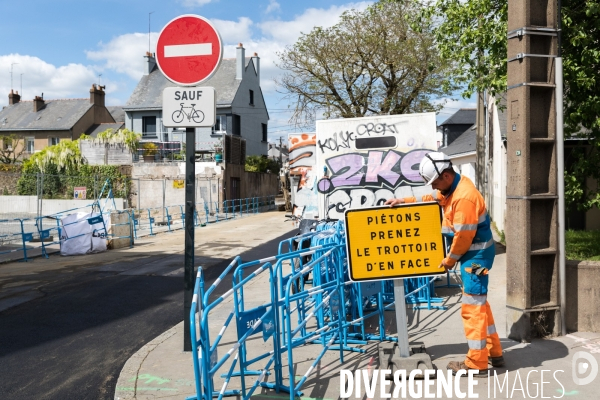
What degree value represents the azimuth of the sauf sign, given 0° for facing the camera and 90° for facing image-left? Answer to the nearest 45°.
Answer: approximately 0°

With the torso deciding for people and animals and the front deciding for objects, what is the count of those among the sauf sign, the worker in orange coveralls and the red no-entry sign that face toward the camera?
2

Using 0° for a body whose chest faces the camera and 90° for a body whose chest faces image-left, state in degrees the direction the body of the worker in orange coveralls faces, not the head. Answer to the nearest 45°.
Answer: approximately 90°

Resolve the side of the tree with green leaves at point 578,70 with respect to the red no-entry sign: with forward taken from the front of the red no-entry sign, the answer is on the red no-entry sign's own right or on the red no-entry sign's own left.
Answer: on the red no-entry sign's own left

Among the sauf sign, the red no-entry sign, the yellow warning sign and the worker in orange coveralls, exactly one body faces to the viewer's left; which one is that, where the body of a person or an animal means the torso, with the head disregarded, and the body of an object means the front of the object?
the worker in orange coveralls

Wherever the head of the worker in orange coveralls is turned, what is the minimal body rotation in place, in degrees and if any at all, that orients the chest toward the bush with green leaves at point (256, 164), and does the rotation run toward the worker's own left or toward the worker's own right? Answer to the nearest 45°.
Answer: approximately 90° to the worker's own right

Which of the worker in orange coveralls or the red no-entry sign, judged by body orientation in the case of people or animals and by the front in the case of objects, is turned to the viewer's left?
the worker in orange coveralls

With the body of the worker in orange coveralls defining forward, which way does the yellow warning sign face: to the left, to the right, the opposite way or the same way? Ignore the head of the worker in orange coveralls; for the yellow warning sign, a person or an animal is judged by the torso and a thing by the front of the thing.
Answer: to the left

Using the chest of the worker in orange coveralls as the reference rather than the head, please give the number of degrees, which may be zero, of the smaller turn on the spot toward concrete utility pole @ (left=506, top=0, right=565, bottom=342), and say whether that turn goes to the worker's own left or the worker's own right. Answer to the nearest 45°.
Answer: approximately 135° to the worker's own right

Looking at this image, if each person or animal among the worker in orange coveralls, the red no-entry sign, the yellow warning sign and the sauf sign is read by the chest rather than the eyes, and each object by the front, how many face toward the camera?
3

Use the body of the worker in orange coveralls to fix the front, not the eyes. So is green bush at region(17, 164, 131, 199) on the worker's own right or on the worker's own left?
on the worker's own right

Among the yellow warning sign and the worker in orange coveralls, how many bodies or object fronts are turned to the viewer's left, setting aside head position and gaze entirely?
1

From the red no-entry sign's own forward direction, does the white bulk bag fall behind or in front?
behind
